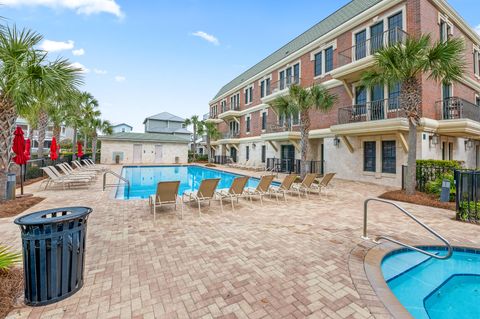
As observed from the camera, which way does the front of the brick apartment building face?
facing the viewer and to the left of the viewer

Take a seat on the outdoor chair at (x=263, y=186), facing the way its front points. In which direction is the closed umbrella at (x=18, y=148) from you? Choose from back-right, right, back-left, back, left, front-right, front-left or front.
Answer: front-left

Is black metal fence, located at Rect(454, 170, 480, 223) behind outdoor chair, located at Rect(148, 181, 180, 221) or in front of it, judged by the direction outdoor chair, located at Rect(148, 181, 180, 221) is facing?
behind

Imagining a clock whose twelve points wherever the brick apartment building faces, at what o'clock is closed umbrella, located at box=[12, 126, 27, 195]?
The closed umbrella is roughly at 12 o'clock from the brick apartment building.

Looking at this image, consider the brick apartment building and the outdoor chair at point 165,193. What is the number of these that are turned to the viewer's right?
0

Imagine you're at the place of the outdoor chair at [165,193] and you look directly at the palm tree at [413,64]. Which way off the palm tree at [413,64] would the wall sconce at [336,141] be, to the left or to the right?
left

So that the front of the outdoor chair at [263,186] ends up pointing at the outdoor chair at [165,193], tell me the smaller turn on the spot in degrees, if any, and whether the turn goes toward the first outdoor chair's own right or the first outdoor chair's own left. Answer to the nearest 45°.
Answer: approximately 90° to the first outdoor chair's own left

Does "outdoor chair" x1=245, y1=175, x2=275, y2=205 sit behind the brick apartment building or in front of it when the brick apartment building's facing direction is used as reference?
in front

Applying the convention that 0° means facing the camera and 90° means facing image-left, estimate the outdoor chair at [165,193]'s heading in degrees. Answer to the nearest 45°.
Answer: approximately 135°

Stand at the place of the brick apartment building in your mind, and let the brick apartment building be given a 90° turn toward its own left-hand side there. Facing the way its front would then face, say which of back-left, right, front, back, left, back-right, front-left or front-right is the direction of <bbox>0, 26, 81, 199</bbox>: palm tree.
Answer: right

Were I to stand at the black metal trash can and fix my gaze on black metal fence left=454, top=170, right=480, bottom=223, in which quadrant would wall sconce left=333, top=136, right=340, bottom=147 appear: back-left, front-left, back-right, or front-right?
front-left

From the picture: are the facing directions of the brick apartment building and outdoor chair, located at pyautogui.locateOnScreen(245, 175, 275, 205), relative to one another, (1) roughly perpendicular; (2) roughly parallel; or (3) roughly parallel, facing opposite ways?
roughly perpendicular

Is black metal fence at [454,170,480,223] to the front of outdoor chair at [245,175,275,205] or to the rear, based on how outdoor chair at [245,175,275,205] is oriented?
to the rear
